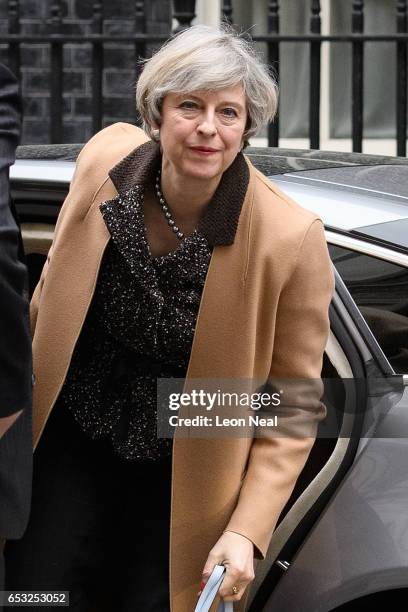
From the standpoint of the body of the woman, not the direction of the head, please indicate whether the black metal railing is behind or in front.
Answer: behind

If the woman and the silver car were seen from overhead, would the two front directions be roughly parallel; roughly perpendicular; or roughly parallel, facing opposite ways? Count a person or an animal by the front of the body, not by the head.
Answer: roughly perpendicular

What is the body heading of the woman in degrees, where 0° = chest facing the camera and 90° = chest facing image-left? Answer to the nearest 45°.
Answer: approximately 0°
